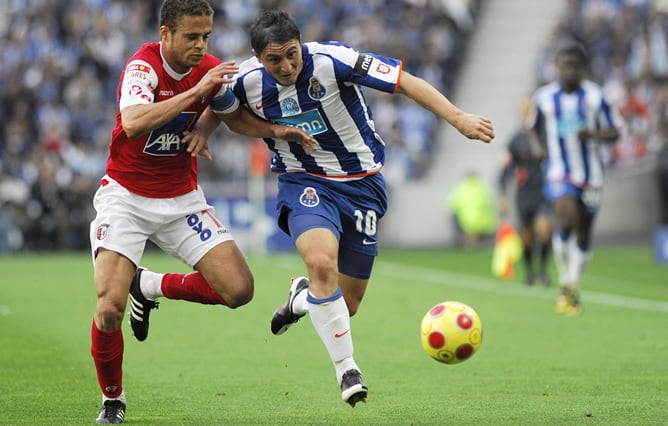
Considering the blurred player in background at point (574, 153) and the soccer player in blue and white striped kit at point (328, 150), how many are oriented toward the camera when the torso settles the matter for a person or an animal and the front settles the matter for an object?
2

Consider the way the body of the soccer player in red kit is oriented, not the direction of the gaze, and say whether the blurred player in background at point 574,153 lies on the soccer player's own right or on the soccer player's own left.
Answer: on the soccer player's own left

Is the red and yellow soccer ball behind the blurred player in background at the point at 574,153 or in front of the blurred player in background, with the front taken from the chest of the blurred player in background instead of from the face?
in front

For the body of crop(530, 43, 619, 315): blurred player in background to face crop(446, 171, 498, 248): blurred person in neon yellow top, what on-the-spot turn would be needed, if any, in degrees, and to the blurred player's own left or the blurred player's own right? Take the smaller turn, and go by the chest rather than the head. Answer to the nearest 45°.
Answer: approximately 180°

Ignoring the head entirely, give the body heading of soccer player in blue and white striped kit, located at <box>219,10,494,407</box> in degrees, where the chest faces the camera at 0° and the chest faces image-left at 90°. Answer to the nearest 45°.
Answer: approximately 0°

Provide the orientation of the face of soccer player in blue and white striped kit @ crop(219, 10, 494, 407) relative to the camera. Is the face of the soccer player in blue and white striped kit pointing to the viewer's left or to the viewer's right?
to the viewer's right
